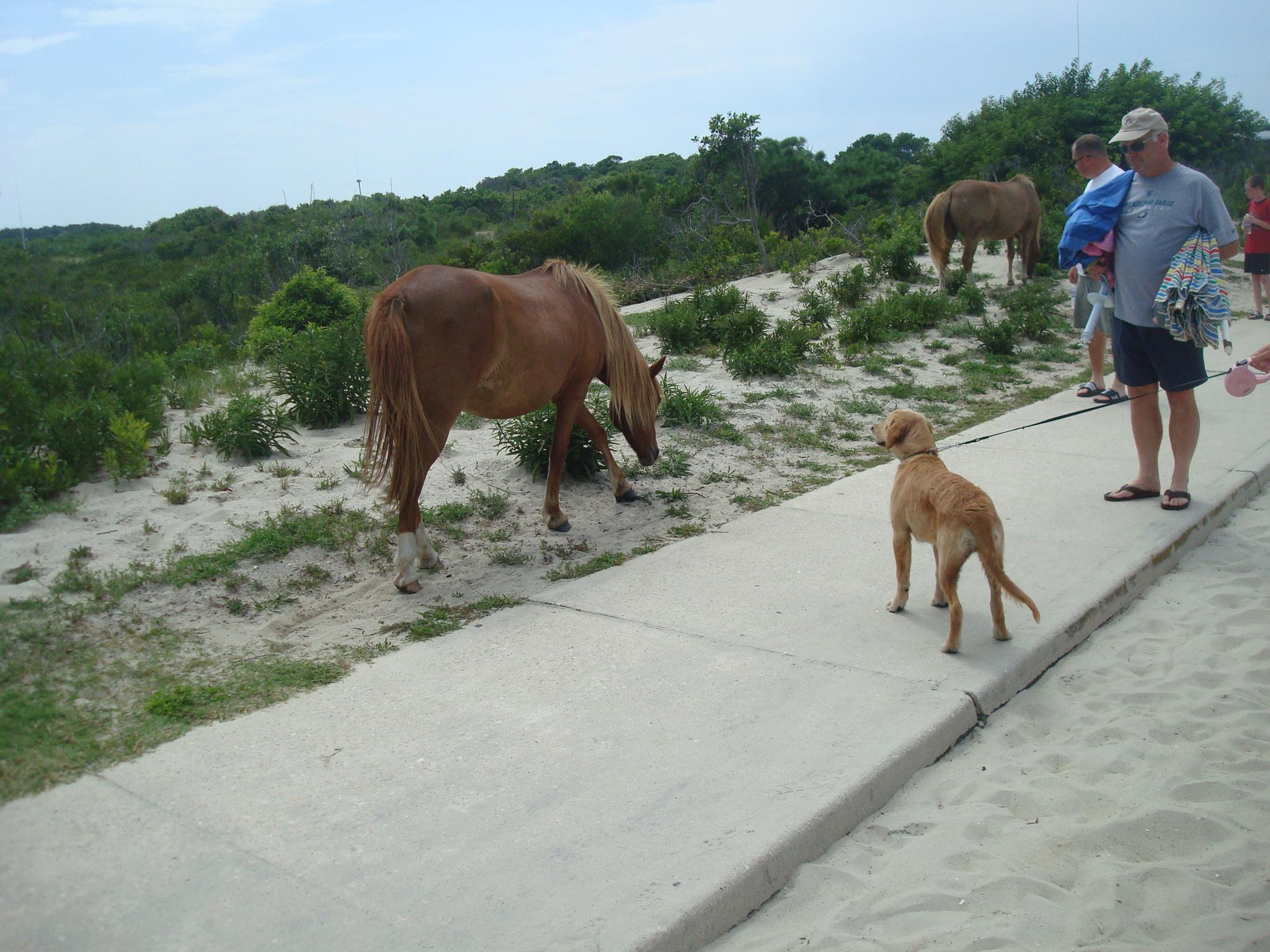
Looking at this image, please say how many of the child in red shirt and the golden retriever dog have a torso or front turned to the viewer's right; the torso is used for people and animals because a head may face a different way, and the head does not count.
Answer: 0

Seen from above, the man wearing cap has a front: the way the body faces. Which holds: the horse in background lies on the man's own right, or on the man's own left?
on the man's own right

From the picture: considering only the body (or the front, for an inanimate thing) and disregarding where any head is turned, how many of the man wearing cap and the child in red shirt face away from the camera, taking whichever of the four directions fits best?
0

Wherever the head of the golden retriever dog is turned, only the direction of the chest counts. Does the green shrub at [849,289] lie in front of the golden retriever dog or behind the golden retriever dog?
in front

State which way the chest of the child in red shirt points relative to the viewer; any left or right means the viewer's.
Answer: facing the viewer and to the left of the viewer

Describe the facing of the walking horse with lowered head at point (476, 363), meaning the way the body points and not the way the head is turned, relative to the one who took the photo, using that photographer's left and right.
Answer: facing away from the viewer and to the right of the viewer

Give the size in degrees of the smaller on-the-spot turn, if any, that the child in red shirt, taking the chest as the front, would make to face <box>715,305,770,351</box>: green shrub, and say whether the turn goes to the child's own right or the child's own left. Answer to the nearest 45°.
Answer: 0° — they already face it

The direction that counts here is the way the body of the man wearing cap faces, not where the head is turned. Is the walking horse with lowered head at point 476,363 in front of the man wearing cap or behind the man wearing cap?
in front

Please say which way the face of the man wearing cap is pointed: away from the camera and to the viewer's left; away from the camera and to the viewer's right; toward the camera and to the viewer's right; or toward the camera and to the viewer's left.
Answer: toward the camera and to the viewer's left

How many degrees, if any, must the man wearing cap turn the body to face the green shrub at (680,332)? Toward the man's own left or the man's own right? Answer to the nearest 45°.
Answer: approximately 90° to the man's own right

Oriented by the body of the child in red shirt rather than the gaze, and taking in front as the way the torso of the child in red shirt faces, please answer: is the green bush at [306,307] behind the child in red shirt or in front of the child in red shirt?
in front

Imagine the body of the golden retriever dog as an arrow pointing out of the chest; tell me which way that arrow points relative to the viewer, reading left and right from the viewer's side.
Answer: facing away from the viewer and to the left of the viewer
